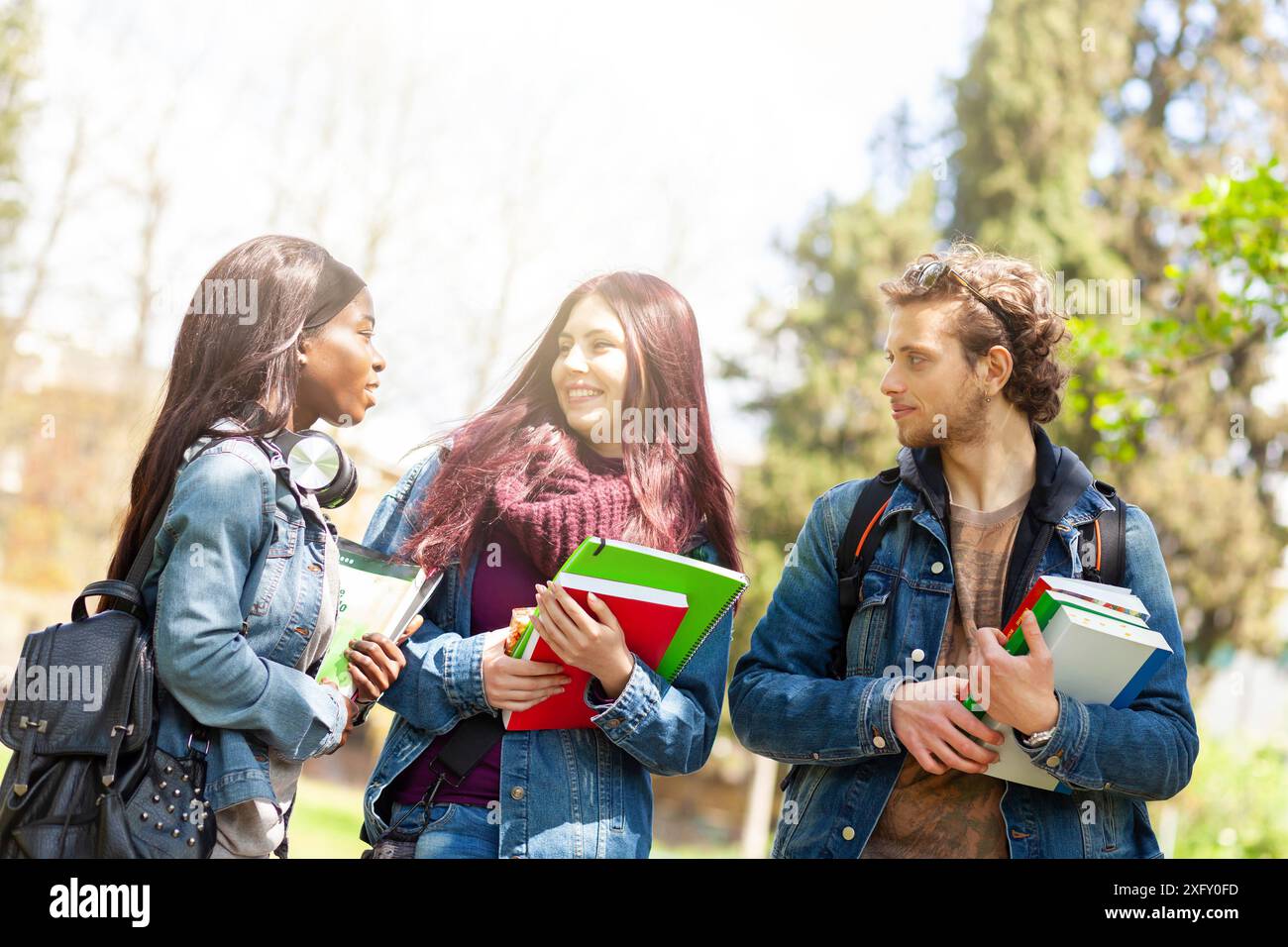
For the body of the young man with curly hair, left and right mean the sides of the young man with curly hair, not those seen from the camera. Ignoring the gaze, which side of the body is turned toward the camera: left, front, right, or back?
front

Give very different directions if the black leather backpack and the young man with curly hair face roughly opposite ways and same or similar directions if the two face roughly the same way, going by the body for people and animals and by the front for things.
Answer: same or similar directions

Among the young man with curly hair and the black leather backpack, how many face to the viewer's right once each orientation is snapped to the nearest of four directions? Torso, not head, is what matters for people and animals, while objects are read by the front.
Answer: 0

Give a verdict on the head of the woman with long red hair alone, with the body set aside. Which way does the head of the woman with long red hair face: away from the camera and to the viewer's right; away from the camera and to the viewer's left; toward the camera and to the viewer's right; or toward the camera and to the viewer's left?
toward the camera and to the viewer's left

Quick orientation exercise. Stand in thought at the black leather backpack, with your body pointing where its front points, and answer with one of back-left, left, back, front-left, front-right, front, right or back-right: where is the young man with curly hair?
back-left

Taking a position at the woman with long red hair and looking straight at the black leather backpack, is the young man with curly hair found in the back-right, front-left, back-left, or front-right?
back-left

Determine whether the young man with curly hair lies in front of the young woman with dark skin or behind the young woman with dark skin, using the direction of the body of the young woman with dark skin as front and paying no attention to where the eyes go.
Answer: in front

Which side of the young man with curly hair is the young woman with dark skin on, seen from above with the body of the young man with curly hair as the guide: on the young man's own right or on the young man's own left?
on the young man's own right

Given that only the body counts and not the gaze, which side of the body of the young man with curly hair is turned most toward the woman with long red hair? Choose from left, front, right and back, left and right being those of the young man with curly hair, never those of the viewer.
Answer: right

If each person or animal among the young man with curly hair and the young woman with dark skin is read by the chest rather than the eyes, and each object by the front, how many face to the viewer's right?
1

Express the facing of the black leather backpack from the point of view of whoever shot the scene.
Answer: facing the viewer and to the left of the viewer

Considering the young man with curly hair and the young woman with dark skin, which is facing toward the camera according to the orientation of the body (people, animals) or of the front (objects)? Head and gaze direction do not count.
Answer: the young man with curly hair

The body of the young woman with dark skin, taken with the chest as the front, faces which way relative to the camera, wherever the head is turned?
to the viewer's right

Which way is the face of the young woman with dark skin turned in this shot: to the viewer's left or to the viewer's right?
to the viewer's right
